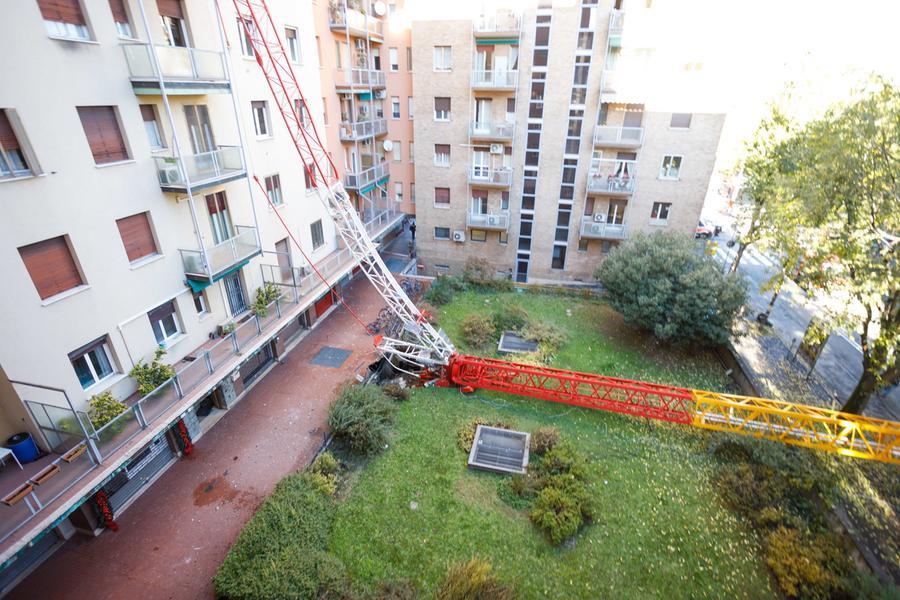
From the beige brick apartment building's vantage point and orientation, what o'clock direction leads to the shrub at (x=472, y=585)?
The shrub is roughly at 12 o'clock from the beige brick apartment building.

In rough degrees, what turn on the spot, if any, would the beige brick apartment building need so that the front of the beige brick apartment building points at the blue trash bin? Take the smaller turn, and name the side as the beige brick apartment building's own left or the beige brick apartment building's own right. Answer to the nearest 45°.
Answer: approximately 45° to the beige brick apartment building's own right

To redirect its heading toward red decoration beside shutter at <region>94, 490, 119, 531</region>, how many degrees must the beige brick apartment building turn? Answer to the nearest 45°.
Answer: approximately 45° to its right

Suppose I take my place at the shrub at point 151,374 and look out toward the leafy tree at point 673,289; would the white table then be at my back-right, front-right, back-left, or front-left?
back-right

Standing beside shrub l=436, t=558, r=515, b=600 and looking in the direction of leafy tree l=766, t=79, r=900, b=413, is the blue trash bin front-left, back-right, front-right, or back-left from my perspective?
back-left

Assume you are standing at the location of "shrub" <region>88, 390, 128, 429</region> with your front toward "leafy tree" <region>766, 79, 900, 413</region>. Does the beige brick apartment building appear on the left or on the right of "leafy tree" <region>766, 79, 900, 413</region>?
left

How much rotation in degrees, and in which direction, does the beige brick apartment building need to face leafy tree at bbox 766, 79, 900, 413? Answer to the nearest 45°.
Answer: approximately 45° to its left

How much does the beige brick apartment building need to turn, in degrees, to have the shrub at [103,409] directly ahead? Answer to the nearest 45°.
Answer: approximately 45° to its right

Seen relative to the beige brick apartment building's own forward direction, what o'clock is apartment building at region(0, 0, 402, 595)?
The apartment building is roughly at 1 o'clock from the beige brick apartment building.

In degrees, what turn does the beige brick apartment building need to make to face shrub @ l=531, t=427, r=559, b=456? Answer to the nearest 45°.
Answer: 0° — it already faces it

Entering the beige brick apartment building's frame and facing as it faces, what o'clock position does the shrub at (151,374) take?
The shrub is roughly at 1 o'clock from the beige brick apartment building.

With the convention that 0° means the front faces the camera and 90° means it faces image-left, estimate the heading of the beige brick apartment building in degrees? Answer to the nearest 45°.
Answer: approximately 0°
